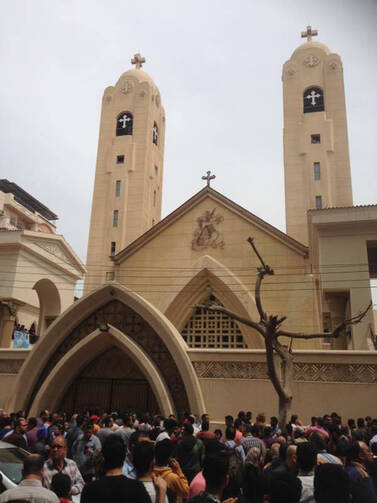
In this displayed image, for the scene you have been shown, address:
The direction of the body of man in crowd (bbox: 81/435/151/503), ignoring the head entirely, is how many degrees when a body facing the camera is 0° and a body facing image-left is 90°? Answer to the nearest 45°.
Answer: approximately 180°

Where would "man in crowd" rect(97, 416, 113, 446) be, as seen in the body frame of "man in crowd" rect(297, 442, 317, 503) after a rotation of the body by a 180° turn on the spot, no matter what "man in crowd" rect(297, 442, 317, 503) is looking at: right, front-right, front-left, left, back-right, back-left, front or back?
back-right

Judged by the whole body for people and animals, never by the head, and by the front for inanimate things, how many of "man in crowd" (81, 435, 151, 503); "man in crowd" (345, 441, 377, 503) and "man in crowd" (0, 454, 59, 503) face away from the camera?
2

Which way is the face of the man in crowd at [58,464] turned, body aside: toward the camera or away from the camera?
toward the camera

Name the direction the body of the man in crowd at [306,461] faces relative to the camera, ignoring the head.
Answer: away from the camera

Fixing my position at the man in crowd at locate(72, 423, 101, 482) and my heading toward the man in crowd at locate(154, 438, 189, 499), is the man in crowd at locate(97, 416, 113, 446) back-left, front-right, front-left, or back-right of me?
back-left
